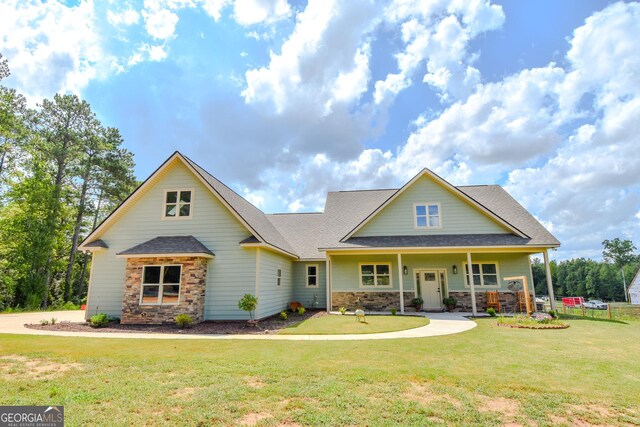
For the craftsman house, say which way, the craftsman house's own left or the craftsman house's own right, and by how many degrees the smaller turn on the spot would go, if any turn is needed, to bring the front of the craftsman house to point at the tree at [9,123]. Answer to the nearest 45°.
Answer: approximately 90° to the craftsman house's own right

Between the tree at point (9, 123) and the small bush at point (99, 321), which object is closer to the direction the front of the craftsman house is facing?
the small bush

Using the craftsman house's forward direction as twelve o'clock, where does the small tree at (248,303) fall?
The small tree is roughly at 1 o'clock from the craftsman house.

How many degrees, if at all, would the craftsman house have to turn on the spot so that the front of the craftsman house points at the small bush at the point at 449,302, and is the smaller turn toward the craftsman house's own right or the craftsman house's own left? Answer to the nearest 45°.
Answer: approximately 90° to the craftsman house's own left

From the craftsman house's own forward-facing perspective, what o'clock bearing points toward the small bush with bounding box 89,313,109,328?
The small bush is roughly at 2 o'clock from the craftsman house.

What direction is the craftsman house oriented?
toward the camera
